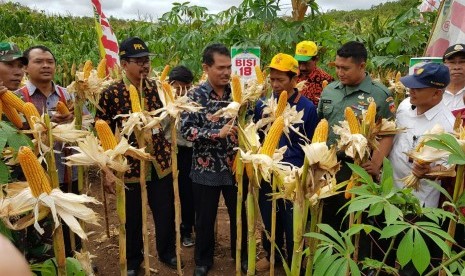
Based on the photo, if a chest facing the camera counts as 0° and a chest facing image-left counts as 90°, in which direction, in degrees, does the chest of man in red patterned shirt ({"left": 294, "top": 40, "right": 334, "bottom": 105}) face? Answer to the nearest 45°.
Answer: approximately 45°

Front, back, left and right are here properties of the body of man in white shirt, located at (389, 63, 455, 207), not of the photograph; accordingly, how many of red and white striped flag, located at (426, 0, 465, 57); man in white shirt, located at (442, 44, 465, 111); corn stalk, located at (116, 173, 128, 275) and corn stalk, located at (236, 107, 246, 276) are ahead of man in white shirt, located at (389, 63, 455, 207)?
2

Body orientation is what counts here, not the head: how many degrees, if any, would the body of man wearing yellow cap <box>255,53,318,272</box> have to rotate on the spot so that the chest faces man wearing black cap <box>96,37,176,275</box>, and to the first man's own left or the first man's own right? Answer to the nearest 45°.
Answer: approximately 45° to the first man's own right

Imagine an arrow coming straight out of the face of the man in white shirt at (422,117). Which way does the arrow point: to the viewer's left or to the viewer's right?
to the viewer's left

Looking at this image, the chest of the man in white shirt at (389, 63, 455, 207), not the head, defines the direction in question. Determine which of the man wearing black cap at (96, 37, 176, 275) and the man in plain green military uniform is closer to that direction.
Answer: the man wearing black cap

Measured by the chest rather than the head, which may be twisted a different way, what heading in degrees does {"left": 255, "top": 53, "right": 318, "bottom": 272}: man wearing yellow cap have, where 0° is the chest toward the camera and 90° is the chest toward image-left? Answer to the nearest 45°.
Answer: approximately 45°

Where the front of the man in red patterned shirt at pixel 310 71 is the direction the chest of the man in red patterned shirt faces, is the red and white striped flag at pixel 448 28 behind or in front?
behind

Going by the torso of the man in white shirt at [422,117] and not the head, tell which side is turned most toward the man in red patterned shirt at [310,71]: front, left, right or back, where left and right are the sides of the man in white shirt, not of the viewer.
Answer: right
